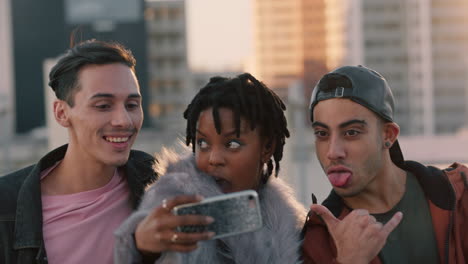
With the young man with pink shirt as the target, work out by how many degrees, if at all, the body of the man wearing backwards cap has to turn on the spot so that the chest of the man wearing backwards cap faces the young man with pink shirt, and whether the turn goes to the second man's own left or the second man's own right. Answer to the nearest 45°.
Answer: approximately 45° to the second man's own right

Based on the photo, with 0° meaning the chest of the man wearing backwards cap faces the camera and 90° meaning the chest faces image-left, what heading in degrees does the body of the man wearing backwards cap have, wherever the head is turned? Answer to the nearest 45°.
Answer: approximately 45°

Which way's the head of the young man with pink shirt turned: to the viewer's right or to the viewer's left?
to the viewer's right

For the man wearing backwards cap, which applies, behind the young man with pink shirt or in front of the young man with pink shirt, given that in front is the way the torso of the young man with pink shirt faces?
in front
